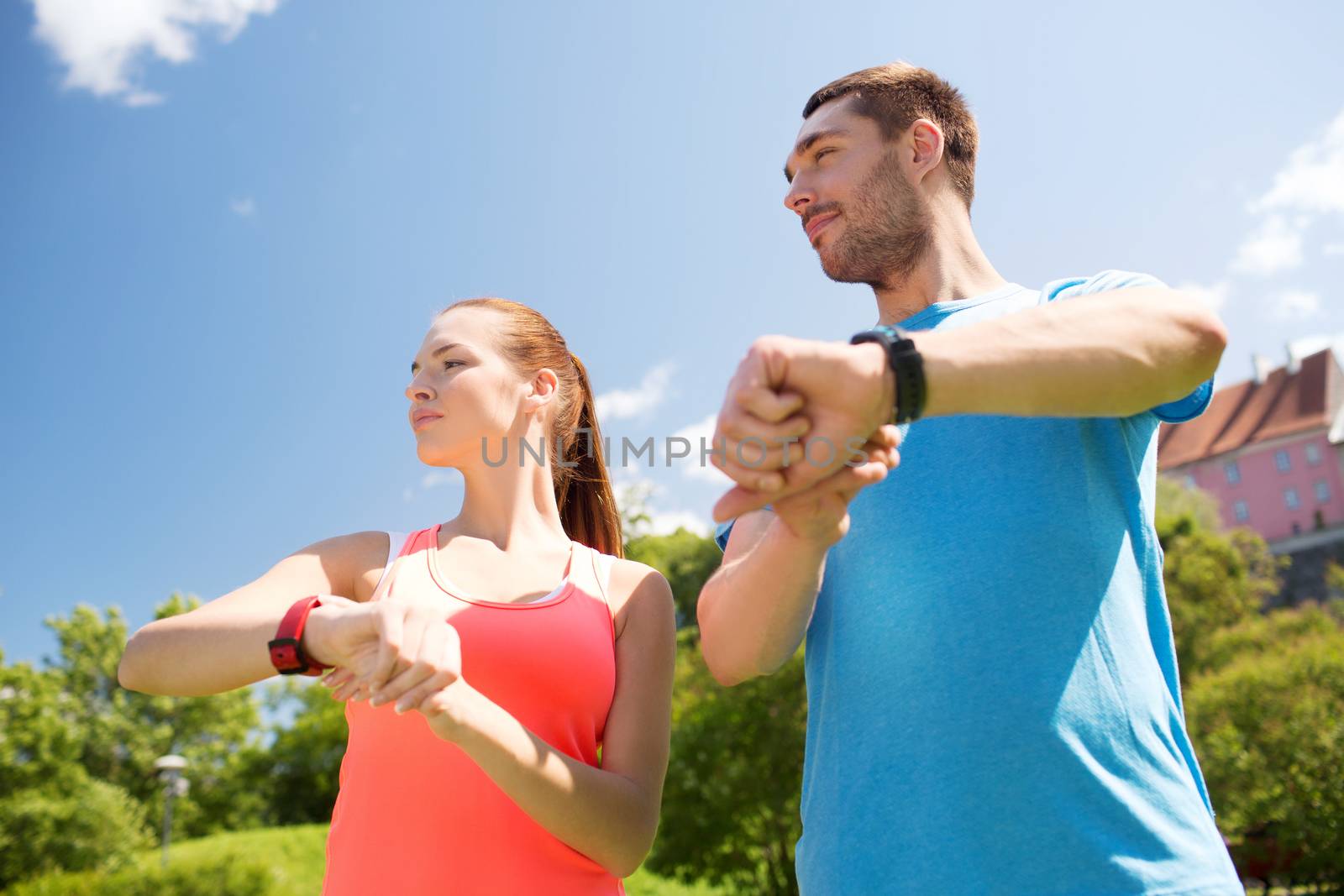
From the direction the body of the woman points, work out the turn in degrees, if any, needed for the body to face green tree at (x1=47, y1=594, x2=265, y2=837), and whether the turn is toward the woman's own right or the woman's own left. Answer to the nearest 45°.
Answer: approximately 180°

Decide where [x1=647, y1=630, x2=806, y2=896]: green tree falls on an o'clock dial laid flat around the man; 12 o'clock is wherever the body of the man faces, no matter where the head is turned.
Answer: The green tree is roughly at 4 o'clock from the man.

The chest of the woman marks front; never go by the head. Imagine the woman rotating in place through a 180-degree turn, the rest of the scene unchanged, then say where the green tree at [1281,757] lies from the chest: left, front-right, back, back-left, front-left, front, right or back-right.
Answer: front-right

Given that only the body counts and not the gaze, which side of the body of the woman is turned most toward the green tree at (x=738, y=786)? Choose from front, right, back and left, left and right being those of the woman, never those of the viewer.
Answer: back

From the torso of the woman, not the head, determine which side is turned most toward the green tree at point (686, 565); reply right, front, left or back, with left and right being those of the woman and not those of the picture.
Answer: back

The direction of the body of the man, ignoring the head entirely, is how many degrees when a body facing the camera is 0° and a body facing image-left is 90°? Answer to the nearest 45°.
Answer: approximately 45°

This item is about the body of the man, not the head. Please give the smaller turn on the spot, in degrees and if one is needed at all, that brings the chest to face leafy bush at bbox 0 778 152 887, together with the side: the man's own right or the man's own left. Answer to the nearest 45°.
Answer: approximately 90° to the man's own right

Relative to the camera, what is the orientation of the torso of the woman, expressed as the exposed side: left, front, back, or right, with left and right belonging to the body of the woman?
front

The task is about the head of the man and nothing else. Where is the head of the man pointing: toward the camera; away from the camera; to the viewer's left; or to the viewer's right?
to the viewer's left

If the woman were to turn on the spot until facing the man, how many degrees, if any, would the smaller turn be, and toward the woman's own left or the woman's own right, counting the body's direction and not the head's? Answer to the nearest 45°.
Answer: approximately 45° to the woman's own left
